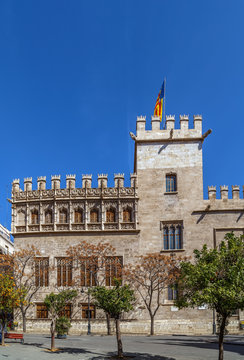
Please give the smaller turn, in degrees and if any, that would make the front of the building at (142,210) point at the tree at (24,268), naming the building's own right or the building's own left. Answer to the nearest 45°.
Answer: approximately 90° to the building's own right

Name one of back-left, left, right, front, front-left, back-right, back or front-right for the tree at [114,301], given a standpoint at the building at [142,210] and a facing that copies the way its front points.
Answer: front

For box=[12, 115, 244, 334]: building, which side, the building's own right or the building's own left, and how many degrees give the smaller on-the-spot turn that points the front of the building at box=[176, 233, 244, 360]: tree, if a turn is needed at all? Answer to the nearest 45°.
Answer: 0° — it already faces it

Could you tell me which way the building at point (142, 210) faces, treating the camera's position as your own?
facing the viewer
